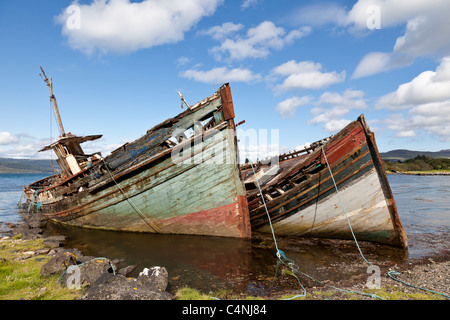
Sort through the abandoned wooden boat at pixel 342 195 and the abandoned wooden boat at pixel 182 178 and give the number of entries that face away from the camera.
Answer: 0

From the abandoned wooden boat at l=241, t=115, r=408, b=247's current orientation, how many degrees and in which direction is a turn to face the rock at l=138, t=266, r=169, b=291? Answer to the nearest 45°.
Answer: approximately 90° to its right

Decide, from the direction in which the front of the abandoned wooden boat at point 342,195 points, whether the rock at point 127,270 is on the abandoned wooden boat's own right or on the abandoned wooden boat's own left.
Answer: on the abandoned wooden boat's own right

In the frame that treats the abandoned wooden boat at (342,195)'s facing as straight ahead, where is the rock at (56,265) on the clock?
The rock is roughly at 3 o'clock from the abandoned wooden boat.

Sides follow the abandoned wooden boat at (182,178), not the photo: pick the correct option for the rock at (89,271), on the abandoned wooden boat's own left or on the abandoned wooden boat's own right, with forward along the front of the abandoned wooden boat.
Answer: on the abandoned wooden boat's own right

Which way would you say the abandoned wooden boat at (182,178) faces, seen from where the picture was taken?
facing the viewer and to the right of the viewer

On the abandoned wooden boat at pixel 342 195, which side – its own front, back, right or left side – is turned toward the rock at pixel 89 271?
right
